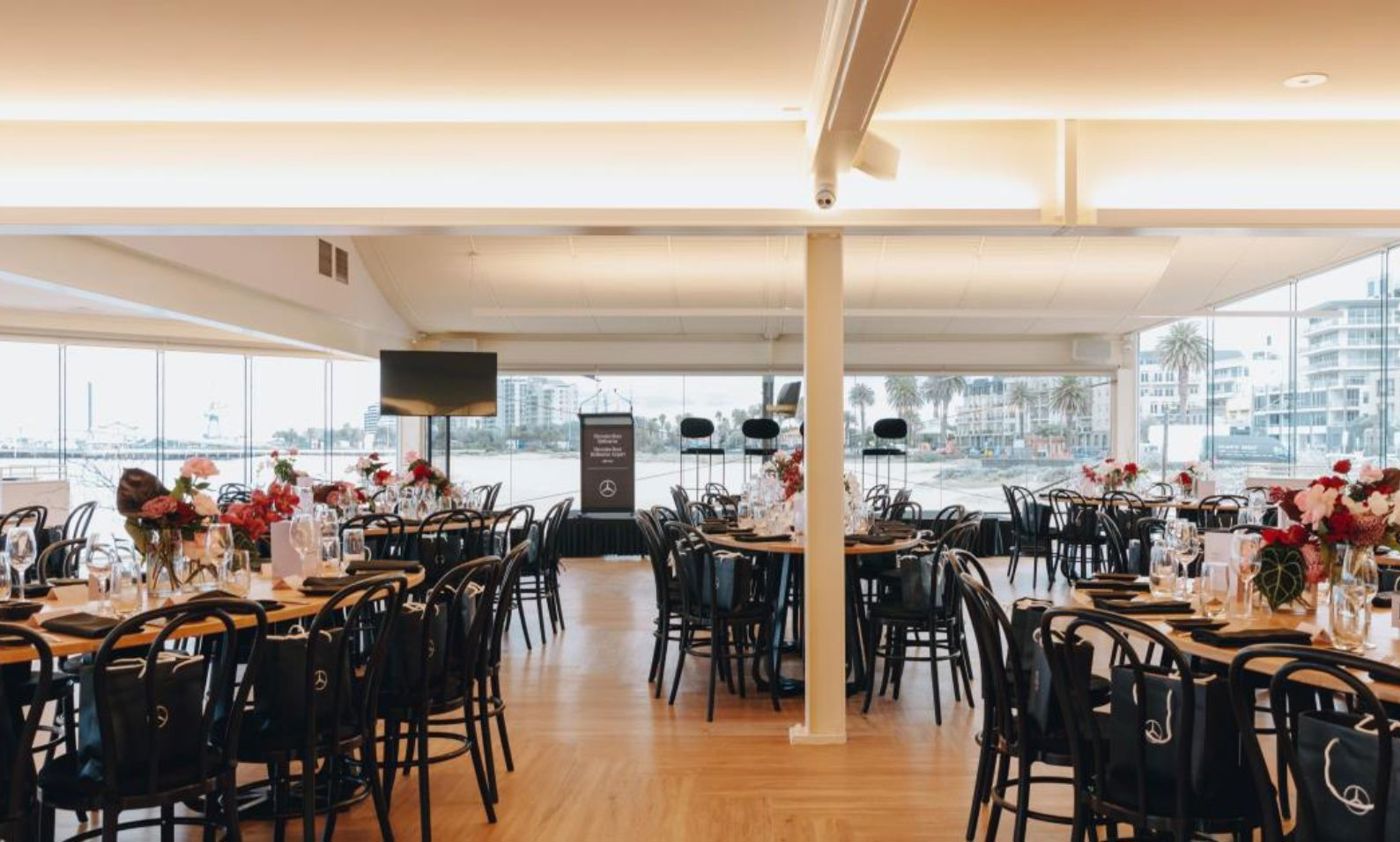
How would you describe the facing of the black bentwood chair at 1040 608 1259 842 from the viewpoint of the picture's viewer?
facing away from the viewer and to the right of the viewer

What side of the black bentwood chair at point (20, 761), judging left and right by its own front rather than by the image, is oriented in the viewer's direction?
back

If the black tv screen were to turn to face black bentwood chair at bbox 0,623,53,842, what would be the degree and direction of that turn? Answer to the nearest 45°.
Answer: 0° — it already faces it

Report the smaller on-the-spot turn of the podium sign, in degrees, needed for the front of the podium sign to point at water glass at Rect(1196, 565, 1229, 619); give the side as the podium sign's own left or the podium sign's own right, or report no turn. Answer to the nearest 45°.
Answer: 0° — it already faces it

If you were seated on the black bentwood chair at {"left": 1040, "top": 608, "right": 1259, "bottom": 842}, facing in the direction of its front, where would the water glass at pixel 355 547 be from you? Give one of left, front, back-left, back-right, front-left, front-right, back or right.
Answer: back-left

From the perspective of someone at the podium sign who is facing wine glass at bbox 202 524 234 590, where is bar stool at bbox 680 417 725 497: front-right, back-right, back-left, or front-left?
back-left

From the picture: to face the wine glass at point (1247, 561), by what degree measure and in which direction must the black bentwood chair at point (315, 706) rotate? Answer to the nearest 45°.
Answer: approximately 135° to its right

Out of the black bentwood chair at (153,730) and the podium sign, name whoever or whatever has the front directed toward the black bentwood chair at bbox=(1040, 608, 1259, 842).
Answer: the podium sign

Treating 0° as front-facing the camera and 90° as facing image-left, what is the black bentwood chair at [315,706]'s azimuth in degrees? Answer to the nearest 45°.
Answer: approximately 135°

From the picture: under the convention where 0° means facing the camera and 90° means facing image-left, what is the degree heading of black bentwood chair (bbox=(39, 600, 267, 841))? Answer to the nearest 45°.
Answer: approximately 135°

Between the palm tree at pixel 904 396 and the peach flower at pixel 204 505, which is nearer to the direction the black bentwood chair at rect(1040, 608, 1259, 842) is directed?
the palm tree

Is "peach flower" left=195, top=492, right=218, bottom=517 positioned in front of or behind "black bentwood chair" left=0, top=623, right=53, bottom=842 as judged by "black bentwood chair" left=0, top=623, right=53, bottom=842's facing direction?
in front
